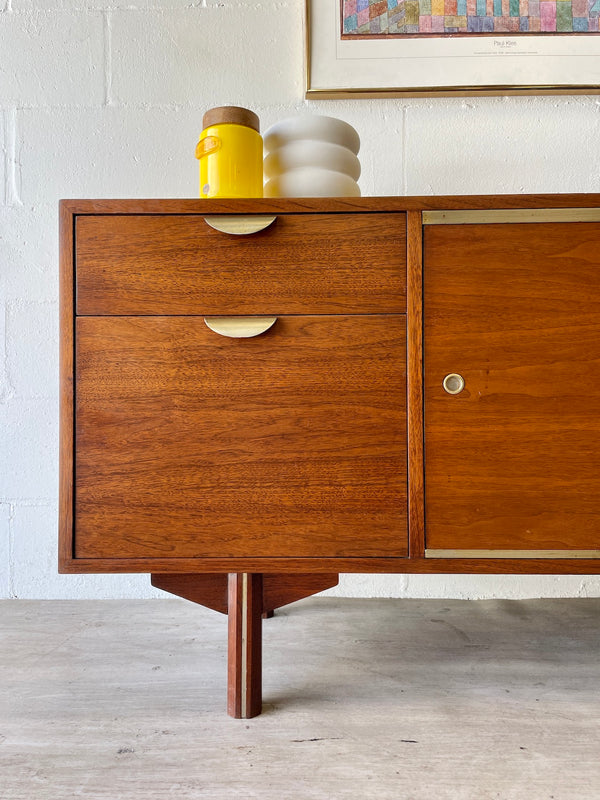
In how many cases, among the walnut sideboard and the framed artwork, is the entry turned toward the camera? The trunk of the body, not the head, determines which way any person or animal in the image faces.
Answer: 2

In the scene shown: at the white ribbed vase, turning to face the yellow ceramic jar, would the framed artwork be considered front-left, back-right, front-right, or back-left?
back-right

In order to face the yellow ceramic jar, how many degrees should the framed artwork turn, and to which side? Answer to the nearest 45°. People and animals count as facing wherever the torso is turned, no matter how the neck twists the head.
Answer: approximately 45° to its right

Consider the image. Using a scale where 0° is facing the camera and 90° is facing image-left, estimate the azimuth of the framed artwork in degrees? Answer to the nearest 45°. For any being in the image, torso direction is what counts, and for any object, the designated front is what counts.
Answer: approximately 0°

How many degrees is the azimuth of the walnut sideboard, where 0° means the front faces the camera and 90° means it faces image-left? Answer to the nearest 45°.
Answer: approximately 0°
